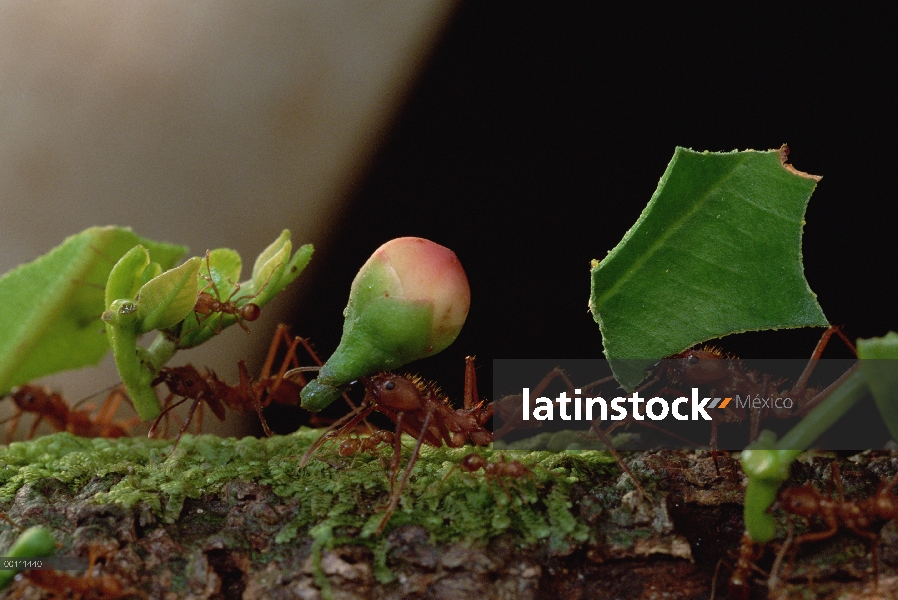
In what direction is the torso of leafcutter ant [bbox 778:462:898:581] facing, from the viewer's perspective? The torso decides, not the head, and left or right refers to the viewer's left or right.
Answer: facing to the left of the viewer

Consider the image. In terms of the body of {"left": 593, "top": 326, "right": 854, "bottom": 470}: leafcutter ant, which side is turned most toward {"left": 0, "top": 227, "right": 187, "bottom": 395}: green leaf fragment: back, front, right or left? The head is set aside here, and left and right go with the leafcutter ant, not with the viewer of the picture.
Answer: front

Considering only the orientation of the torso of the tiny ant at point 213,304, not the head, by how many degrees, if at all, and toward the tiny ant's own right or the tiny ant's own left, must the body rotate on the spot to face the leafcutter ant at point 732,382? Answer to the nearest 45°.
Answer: approximately 180°

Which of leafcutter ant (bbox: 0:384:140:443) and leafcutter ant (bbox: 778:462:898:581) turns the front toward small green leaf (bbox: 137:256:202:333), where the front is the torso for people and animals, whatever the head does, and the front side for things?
leafcutter ant (bbox: 778:462:898:581)

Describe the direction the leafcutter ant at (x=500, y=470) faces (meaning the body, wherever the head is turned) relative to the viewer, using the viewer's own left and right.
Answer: facing to the left of the viewer

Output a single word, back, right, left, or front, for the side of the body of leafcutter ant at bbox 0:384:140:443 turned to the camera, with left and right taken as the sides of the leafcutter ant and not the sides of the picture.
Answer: left

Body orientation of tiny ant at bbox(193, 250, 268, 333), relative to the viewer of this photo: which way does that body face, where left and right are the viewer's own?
facing to the left of the viewer

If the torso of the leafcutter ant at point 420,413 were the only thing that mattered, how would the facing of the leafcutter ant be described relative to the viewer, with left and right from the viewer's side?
facing to the left of the viewer

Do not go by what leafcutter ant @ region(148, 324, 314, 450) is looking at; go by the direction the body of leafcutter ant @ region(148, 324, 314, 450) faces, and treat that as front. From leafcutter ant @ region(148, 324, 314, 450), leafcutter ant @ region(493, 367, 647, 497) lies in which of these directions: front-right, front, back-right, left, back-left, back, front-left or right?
back-left

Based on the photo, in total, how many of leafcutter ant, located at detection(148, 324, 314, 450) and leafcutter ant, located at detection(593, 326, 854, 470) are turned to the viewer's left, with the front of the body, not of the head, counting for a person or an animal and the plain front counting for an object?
2

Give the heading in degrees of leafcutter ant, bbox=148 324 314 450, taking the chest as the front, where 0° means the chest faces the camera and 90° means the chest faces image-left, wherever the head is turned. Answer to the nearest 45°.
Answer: approximately 90°
